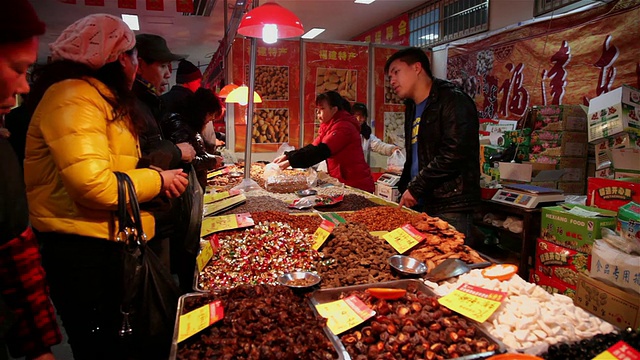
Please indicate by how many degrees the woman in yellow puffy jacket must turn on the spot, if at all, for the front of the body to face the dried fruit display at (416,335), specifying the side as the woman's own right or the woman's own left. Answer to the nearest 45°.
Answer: approximately 45° to the woman's own right

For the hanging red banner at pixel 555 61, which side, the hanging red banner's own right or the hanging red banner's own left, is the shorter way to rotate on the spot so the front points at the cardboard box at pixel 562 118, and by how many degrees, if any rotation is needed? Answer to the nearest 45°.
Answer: approximately 45° to the hanging red banner's own left

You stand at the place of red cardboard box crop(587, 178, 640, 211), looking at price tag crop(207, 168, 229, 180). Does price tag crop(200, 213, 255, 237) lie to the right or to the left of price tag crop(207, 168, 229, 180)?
left

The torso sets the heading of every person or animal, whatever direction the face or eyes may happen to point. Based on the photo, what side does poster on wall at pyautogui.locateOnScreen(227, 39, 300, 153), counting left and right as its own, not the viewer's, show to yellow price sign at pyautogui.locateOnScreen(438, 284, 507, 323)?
front

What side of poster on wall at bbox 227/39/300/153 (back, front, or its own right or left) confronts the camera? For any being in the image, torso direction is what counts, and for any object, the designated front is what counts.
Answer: front

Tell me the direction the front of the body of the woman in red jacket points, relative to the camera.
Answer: to the viewer's left

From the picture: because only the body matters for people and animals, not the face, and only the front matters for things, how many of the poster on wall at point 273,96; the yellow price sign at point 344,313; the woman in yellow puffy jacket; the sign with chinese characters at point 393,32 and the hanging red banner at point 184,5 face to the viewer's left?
0

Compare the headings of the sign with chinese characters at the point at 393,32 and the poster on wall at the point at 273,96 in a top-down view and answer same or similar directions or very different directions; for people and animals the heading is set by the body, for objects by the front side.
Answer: same or similar directions

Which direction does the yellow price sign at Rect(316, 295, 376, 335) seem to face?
toward the camera

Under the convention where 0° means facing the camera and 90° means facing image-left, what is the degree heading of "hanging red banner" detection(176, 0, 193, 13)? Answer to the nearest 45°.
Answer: approximately 0°

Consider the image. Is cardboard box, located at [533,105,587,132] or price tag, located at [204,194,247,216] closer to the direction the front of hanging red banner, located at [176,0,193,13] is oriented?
the price tag

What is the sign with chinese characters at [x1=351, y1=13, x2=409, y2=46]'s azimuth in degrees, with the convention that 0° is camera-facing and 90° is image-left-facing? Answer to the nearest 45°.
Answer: approximately 0°

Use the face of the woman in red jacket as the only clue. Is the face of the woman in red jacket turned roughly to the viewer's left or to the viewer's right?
to the viewer's left

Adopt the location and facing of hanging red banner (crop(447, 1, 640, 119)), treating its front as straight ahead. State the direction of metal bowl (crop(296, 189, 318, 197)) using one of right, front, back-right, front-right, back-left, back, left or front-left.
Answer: front
